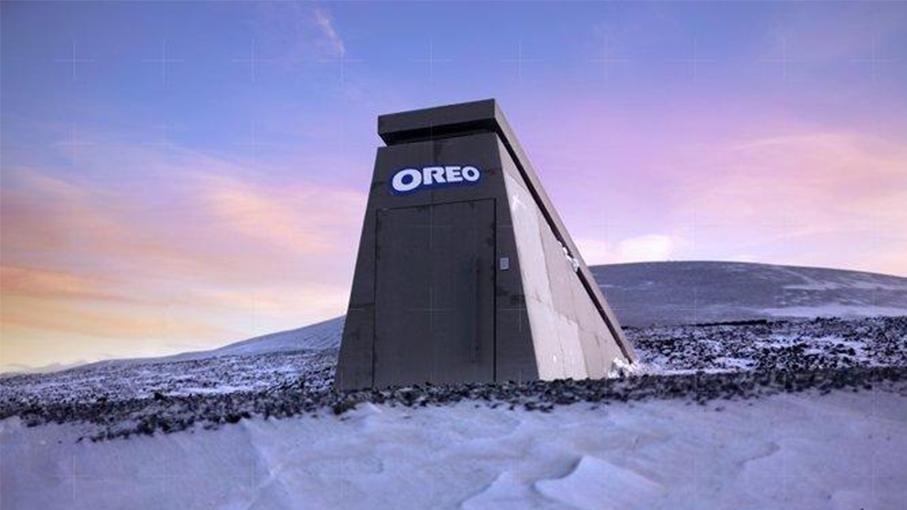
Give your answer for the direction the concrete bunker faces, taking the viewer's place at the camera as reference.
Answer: facing the viewer and to the left of the viewer
